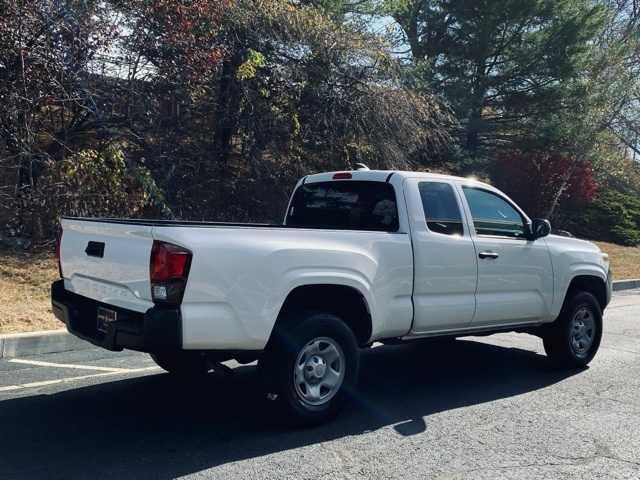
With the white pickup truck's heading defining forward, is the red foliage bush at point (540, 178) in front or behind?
in front

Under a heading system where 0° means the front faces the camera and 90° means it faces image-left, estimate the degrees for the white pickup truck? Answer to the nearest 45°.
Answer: approximately 225°
